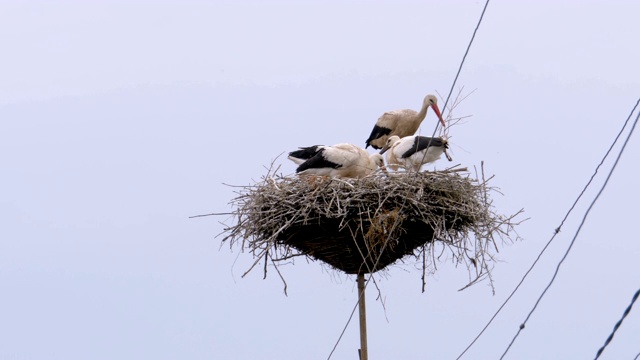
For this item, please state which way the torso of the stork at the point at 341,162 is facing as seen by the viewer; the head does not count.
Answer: to the viewer's right

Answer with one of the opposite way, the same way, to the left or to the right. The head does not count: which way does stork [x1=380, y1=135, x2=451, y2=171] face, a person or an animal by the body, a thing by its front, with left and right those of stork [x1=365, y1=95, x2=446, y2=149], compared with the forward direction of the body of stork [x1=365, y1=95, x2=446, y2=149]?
the opposite way

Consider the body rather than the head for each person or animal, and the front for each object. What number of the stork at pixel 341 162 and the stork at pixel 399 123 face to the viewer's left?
0

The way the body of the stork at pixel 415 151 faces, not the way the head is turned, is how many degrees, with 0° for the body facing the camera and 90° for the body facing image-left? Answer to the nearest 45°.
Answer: approximately 90°

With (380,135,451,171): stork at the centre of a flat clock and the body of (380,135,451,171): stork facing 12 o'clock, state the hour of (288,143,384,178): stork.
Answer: (288,143,384,178): stork is roughly at 11 o'clock from (380,135,451,171): stork.

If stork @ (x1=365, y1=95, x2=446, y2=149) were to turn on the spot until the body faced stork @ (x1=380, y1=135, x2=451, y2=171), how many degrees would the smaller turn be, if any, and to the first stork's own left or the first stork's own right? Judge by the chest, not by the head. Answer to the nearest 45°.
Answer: approximately 90° to the first stork's own right

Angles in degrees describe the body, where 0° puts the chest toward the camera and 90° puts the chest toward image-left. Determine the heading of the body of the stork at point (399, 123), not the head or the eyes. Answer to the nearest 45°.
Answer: approximately 270°
